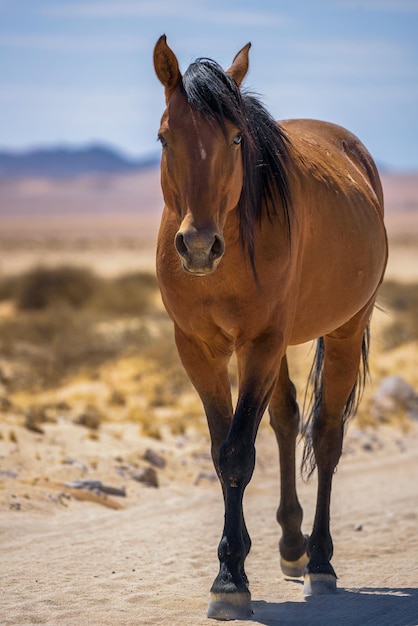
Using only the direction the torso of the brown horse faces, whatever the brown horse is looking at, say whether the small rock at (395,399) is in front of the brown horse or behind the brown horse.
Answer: behind

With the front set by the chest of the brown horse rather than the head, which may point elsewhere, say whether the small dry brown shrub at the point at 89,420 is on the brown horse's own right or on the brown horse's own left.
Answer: on the brown horse's own right

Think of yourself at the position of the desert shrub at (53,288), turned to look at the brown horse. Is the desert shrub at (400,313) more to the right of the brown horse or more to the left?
left

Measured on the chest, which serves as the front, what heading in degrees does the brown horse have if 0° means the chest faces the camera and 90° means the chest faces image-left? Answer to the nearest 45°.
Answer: approximately 45°

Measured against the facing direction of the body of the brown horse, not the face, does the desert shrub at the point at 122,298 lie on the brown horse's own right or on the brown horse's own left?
on the brown horse's own right

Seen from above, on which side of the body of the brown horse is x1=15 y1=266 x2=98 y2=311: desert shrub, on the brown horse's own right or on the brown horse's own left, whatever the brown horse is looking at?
on the brown horse's own right

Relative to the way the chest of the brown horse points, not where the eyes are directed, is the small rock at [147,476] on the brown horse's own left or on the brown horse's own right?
on the brown horse's own right
